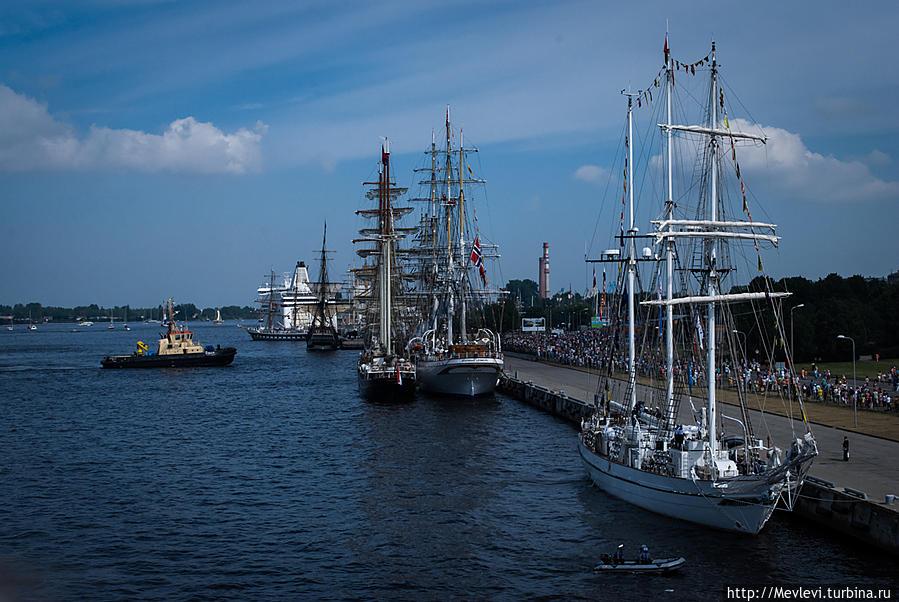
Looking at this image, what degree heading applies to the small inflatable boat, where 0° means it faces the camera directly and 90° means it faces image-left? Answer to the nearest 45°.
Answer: approximately 270°
